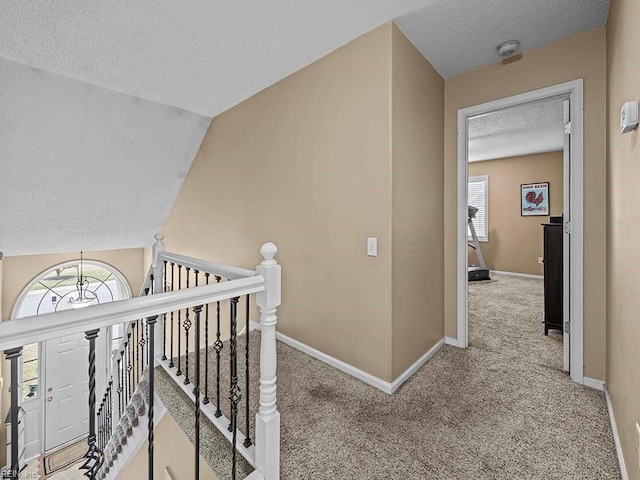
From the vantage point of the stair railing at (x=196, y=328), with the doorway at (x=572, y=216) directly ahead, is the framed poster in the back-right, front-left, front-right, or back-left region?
front-left

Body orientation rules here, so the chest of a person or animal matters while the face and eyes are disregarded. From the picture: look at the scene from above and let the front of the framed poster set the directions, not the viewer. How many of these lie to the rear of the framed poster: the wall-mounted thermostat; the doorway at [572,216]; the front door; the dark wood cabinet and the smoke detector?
0

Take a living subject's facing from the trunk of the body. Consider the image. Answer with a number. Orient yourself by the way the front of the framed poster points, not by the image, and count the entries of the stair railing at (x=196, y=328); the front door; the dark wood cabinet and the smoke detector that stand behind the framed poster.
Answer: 0

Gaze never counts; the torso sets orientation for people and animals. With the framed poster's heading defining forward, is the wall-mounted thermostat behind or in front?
in front

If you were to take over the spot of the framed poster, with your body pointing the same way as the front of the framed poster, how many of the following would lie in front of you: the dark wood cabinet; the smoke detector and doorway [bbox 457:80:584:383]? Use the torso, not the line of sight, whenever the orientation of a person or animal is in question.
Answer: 3

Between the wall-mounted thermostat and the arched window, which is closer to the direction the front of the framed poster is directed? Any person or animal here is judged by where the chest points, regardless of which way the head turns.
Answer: the wall-mounted thermostat

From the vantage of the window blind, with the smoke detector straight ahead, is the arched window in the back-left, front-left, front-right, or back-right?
front-right

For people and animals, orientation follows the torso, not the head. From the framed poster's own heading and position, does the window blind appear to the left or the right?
on its right

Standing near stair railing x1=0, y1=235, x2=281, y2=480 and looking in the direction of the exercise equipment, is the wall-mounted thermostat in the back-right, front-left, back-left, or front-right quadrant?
front-right

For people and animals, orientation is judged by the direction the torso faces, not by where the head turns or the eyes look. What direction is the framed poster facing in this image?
toward the camera

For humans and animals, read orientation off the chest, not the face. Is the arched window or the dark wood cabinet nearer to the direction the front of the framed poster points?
the dark wood cabinet

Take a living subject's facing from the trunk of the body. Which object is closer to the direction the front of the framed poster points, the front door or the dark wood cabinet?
the dark wood cabinet

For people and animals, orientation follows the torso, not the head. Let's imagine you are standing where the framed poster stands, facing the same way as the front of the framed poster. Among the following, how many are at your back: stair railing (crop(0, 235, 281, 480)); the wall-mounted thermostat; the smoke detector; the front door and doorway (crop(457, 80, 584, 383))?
0

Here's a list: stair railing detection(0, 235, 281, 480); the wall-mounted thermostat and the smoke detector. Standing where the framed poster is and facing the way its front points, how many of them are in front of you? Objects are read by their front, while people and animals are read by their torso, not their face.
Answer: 3

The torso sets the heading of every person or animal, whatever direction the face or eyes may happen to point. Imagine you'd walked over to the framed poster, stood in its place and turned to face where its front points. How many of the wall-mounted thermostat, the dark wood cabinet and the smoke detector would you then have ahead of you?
3

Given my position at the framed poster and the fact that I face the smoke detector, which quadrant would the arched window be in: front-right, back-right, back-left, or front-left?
front-right

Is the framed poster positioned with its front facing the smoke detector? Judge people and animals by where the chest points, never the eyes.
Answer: yes

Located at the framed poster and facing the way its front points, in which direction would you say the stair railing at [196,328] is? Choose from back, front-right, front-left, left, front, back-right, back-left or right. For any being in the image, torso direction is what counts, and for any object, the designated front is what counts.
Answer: front

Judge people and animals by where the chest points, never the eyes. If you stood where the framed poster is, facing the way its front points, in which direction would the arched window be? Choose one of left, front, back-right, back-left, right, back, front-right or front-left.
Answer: front-right
